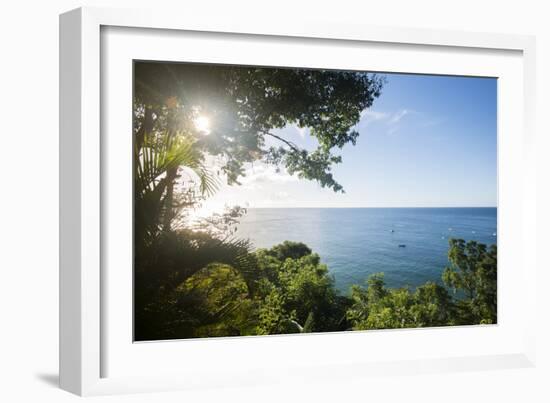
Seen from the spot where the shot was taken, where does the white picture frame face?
facing the viewer and to the right of the viewer
